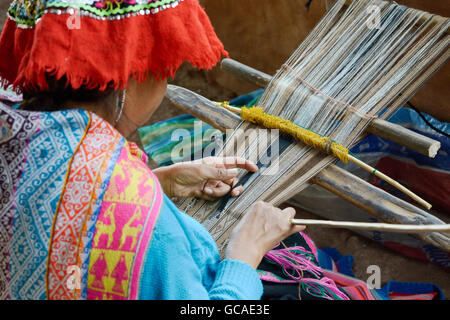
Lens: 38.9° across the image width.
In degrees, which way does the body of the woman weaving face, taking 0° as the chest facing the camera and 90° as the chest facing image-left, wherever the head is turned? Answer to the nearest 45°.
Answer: approximately 225°

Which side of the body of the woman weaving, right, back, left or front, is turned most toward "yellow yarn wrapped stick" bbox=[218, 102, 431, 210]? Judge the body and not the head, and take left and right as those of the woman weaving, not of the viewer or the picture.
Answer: front

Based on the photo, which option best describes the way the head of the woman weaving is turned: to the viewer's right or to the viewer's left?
to the viewer's right

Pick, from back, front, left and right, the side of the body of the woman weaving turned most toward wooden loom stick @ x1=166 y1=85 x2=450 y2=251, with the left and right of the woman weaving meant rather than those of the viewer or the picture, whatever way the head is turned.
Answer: front

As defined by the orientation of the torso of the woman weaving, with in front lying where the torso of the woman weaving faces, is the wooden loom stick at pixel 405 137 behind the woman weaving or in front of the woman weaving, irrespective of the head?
in front
